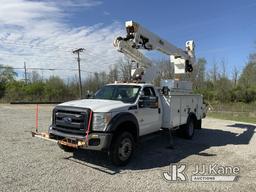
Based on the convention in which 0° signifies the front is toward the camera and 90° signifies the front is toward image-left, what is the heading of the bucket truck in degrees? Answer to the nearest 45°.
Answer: approximately 45°
